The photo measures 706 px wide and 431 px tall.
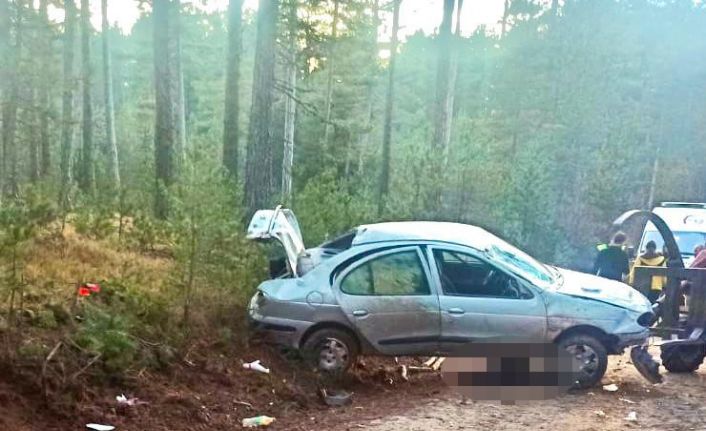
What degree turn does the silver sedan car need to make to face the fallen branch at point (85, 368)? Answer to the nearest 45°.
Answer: approximately 135° to its right

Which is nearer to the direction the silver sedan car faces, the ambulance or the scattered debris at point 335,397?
the ambulance

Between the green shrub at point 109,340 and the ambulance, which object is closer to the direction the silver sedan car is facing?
the ambulance

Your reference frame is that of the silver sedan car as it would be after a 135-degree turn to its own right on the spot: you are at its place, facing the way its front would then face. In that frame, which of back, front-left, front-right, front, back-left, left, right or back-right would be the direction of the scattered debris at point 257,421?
front

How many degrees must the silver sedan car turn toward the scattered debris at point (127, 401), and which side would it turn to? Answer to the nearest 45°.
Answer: approximately 135° to its right

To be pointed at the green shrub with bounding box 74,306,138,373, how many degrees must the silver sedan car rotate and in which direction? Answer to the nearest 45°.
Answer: approximately 135° to its right

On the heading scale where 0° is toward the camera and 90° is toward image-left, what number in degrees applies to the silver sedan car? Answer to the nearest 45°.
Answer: approximately 270°

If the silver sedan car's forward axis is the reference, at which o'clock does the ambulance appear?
The ambulance is roughly at 10 o'clock from the silver sedan car.

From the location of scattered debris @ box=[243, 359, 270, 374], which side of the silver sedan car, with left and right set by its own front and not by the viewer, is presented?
back

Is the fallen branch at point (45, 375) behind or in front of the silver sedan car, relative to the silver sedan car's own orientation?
behind
